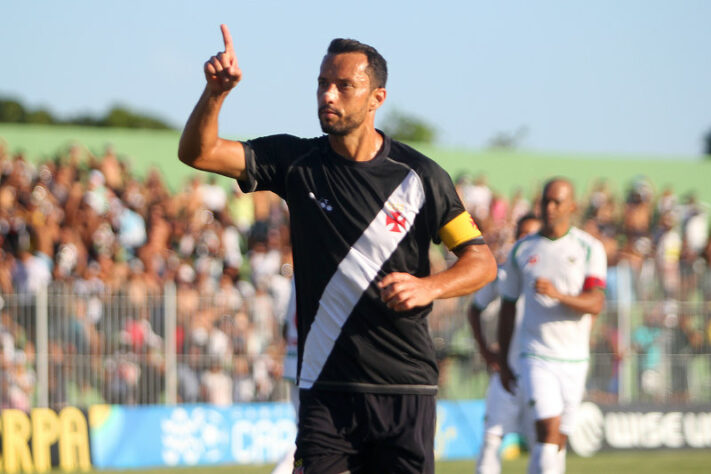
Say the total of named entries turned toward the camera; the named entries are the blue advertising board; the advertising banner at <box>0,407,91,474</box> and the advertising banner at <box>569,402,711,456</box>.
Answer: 3

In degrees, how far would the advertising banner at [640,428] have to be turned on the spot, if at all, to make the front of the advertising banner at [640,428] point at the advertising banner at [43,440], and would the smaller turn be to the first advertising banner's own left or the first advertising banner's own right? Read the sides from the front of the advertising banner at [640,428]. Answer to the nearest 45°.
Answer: approximately 45° to the first advertising banner's own right

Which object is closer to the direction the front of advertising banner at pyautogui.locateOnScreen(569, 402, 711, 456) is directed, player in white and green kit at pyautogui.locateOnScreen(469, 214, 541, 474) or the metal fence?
the player in white and green kit

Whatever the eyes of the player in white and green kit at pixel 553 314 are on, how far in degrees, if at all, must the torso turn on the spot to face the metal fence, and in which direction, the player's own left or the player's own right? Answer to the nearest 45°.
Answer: approximately 135° to the player's own right

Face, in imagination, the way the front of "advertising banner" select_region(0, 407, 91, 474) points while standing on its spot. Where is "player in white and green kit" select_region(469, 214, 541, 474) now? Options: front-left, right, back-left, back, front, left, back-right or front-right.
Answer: front-left

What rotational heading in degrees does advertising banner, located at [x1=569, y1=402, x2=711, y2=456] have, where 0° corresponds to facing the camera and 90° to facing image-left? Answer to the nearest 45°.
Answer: approximately 0°
